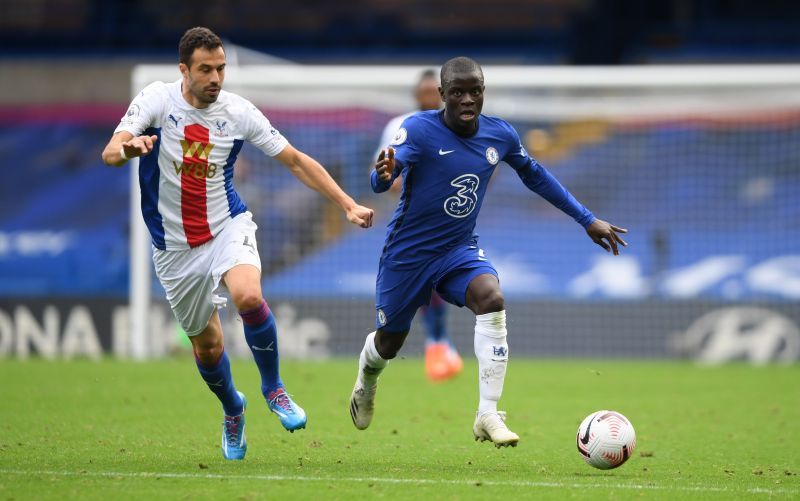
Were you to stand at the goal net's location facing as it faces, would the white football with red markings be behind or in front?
in front

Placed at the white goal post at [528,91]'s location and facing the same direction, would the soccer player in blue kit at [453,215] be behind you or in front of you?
in front

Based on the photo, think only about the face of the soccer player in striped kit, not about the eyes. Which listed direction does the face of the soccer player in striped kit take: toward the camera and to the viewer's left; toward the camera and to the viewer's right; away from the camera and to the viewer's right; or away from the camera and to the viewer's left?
toward the camera and to the viewer's right

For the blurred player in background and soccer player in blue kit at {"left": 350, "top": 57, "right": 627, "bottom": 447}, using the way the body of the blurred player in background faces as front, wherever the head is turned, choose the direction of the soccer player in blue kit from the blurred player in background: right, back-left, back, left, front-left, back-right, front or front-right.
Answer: front

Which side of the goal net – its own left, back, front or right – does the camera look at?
front

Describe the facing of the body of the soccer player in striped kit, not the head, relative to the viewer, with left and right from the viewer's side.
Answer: facing the viewer

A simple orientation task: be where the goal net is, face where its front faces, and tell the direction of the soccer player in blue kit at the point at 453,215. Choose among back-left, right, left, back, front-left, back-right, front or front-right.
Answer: front

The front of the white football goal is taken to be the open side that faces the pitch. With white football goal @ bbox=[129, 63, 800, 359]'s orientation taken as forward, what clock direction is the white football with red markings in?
The white football with red markings is roughly at 12 o'clock from the white football goal.

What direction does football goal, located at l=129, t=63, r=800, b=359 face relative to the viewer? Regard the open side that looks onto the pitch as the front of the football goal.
toward the camera

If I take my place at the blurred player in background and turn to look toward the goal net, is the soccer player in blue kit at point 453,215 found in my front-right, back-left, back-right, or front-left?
back-right

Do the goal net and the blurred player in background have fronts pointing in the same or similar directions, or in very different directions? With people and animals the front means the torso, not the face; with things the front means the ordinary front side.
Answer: same or similar directions

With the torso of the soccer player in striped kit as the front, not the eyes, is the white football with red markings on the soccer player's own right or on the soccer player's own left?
on the soccer player's own left

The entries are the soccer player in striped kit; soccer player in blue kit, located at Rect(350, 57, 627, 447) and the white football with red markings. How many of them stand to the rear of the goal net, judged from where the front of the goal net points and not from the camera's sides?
0
